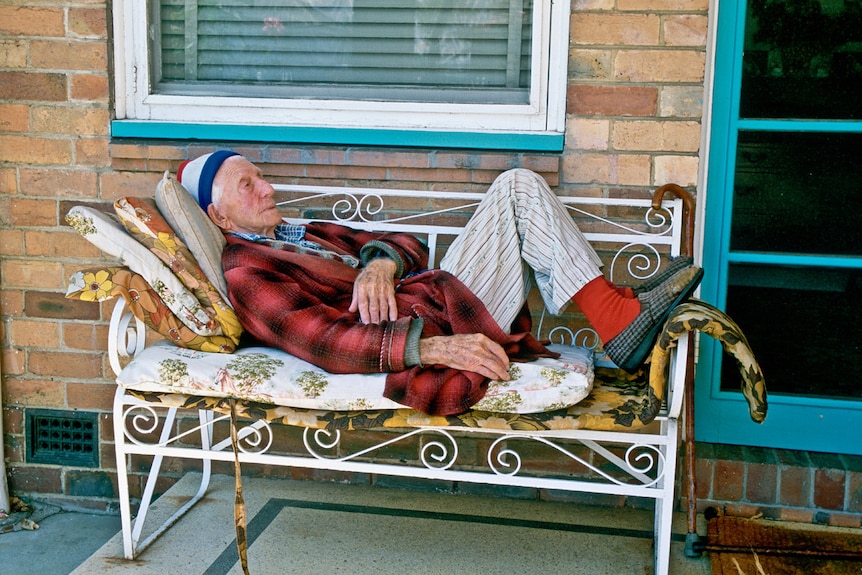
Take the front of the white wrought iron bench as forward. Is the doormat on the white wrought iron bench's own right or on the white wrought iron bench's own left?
on the white wrought iron bench's own left

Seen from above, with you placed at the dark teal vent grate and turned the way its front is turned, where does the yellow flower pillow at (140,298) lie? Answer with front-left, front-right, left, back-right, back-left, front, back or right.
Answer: front

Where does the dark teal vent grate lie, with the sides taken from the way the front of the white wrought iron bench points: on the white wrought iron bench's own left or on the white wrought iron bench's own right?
on the white wrought iron bench's own right

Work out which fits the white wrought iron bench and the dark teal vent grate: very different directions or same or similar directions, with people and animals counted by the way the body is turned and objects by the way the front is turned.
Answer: same or similar directions

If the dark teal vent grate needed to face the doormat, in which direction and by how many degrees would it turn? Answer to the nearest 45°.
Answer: approximately 45° to its left

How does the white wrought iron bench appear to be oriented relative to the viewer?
toward the camera

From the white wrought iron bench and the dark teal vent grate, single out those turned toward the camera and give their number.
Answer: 2

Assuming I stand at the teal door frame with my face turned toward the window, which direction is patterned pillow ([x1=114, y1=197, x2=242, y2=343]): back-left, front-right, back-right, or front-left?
front-left

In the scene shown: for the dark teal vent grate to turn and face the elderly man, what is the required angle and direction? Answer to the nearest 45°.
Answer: approximately 45° to its left

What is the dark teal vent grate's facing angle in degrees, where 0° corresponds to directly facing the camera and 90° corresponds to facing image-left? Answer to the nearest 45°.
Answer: approximately 0°
